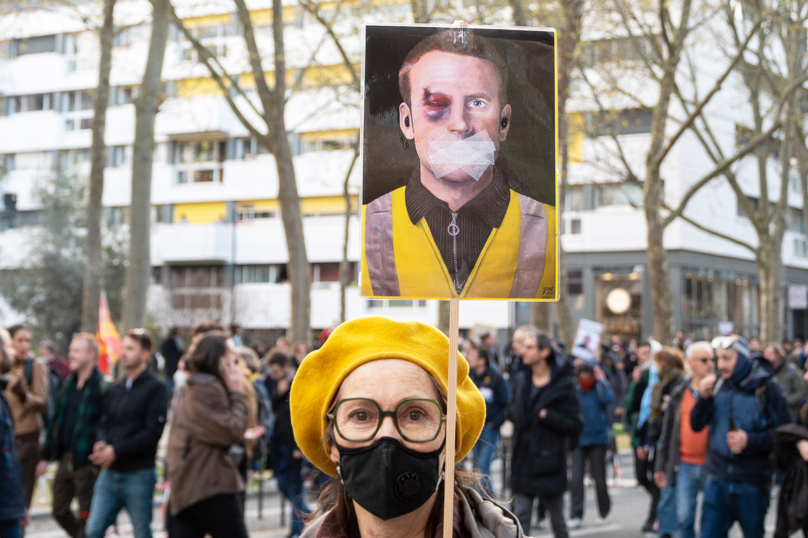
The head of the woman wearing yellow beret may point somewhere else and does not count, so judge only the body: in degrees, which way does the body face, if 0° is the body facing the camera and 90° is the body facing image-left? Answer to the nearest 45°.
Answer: approximately 0°

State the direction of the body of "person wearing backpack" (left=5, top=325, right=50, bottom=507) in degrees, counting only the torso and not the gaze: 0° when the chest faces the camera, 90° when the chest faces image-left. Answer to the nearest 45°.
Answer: approximately 45°

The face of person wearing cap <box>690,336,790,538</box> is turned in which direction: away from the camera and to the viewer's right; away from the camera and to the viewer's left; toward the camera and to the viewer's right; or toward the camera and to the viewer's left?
toward the camera and to the viewer's left

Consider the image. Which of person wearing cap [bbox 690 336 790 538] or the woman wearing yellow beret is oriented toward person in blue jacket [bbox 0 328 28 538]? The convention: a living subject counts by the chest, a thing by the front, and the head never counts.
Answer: the person wearing cap

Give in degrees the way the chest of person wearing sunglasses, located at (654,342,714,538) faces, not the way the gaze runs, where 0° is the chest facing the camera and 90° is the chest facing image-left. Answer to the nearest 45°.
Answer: approximately 315°

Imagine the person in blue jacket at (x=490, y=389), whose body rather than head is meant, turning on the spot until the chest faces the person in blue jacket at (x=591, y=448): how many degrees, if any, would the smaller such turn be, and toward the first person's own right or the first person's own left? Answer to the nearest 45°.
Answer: approximately 135° to the first person's own left

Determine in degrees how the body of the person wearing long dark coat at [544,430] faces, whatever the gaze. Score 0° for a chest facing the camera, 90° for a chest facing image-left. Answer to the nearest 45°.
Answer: approximately 45°

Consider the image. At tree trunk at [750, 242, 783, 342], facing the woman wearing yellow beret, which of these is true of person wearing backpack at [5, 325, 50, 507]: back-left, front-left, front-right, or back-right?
front-right

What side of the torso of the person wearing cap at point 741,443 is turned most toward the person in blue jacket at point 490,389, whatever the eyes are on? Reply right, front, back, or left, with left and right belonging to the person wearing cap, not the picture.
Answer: right

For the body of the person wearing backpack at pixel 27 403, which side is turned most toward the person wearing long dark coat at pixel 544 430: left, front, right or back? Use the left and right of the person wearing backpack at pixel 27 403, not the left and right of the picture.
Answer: left

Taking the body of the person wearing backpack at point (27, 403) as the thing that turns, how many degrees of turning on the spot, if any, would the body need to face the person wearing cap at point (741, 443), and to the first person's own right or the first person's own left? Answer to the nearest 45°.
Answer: approximately 90° to the first person's own left

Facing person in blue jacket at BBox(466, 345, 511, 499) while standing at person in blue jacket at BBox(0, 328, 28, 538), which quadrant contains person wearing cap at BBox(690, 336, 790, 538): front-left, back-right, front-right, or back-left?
front-right
